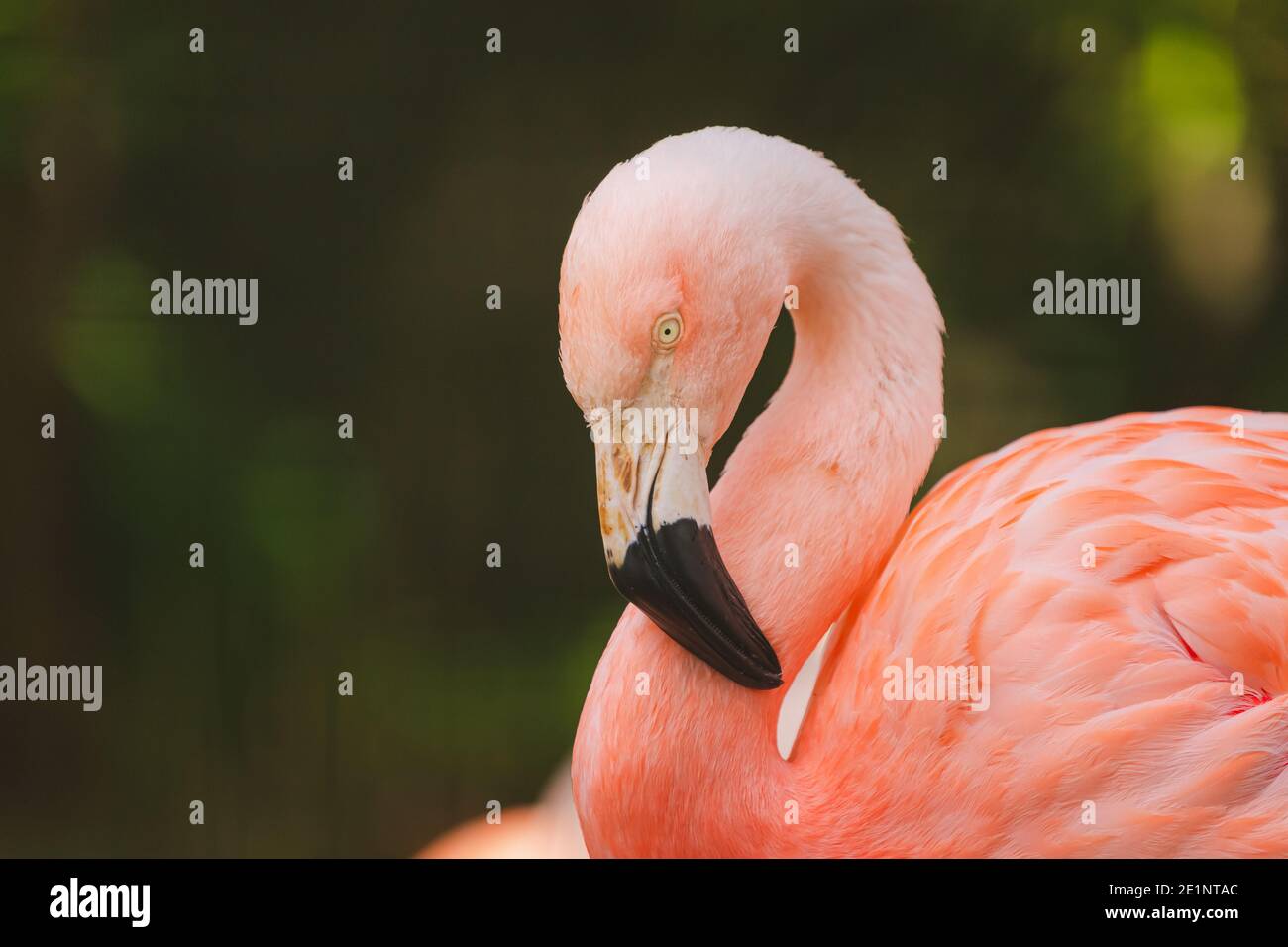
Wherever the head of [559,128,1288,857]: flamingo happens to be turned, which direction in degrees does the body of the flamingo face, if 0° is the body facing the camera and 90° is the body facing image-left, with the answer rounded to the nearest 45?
approximately 90°
